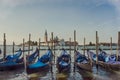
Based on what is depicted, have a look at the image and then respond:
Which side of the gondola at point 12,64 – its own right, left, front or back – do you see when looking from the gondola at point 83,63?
right

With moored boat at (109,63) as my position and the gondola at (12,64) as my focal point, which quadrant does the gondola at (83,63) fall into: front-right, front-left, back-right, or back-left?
front-left

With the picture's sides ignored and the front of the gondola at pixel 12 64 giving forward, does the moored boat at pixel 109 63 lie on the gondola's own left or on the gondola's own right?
on the gondola's own right

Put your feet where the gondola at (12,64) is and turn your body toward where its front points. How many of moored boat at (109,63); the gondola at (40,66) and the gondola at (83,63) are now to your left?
0

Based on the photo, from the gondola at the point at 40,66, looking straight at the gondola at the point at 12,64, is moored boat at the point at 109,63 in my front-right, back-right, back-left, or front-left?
back-right

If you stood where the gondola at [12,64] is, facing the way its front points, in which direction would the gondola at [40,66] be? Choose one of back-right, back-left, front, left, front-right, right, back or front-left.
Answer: right

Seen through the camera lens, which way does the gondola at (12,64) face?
facing away from the viewer and to the right of the viewer
